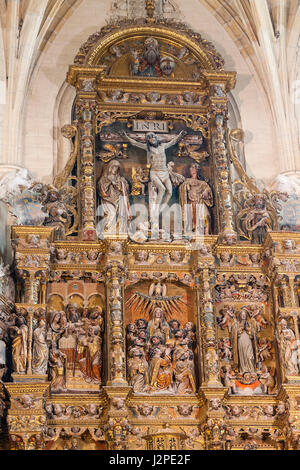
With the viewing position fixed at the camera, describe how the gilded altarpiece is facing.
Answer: facing the viewer
